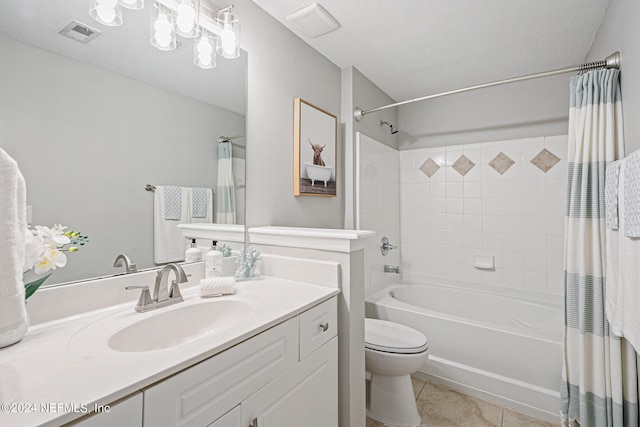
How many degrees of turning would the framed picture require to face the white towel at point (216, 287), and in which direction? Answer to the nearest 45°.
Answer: approximately 90° to its right

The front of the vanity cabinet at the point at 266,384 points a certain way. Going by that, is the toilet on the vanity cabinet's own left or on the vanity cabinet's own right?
on the vanity cabinet's own left

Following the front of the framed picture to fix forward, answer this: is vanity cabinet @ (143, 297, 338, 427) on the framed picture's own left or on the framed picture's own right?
on the framed picture's own right

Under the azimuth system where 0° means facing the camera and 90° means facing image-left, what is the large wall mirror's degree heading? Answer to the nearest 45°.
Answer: approximately 315°

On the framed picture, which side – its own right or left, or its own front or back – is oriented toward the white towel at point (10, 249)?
right

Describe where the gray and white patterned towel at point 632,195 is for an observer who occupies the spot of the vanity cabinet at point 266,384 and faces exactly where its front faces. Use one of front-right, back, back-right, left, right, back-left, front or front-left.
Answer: front-left

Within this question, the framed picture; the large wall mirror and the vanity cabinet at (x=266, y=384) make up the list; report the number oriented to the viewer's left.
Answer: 0

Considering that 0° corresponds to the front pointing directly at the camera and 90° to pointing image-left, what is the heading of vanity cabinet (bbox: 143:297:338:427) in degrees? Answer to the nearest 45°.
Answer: approximately 315°

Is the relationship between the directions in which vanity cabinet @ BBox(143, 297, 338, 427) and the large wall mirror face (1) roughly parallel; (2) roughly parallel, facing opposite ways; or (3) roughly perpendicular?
roughly parallel

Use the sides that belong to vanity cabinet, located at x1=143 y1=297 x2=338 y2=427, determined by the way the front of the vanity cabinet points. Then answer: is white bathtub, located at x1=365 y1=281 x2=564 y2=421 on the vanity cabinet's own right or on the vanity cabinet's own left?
on the vanity cabinet's own left

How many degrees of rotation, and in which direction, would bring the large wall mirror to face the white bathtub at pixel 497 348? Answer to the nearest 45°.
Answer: approximately 45° to its left

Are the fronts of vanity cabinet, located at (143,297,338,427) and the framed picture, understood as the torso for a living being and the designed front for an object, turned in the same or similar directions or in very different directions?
same or similar directions

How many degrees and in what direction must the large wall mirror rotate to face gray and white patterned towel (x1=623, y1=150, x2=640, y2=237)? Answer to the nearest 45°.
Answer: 0° — it already faces it

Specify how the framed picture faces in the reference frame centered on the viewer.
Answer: facing the viewer and to the right of the viewer

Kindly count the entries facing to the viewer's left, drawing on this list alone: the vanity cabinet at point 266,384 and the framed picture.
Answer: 0
